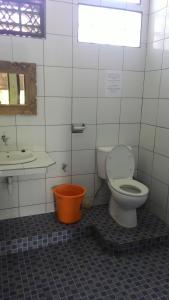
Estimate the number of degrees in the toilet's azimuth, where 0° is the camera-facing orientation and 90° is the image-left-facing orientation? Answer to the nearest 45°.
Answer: approximately 315°

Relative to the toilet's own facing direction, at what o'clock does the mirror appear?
The mirror is roughly at 4 o'clock from the toilet.
